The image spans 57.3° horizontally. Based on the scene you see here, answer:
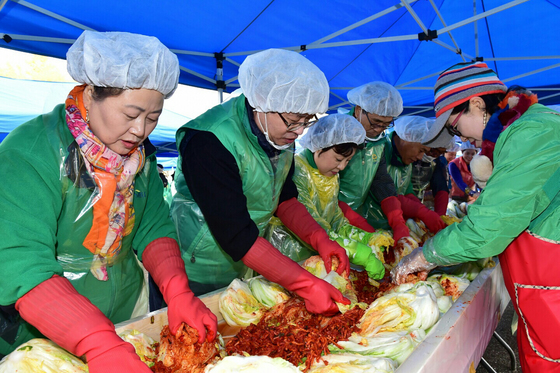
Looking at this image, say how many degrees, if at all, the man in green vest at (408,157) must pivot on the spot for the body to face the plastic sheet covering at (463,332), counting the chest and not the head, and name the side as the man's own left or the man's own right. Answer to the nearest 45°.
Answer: approximately 45° to the man's own right

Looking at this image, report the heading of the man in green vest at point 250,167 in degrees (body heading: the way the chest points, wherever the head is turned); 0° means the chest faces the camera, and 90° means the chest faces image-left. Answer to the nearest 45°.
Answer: approximately 315°

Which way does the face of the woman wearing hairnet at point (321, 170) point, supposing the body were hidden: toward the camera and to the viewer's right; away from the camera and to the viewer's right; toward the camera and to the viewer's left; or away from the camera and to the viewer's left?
toward the camera and to the viewer's right

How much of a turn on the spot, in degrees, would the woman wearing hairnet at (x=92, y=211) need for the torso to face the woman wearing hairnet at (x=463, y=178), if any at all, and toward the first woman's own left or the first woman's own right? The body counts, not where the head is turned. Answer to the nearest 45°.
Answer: approximately 90° to the first woman's own left

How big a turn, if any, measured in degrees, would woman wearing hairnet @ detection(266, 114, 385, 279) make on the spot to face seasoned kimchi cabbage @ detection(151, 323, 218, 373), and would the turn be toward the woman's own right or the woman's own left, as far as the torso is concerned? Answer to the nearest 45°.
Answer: approximately 45° to the woman's own right

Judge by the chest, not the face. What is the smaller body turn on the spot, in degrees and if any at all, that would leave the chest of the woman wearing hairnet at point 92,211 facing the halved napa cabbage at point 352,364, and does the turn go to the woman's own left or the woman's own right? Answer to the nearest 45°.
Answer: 0° — they already face it

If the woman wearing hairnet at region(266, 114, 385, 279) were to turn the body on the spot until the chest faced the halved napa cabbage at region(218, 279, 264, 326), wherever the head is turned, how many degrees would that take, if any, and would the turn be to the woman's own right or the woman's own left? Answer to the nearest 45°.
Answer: approximately 45° to the woman's own right

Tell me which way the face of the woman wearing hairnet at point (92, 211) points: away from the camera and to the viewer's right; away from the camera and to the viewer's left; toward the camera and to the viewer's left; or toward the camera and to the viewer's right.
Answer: toward the camera and to the viewer's right
